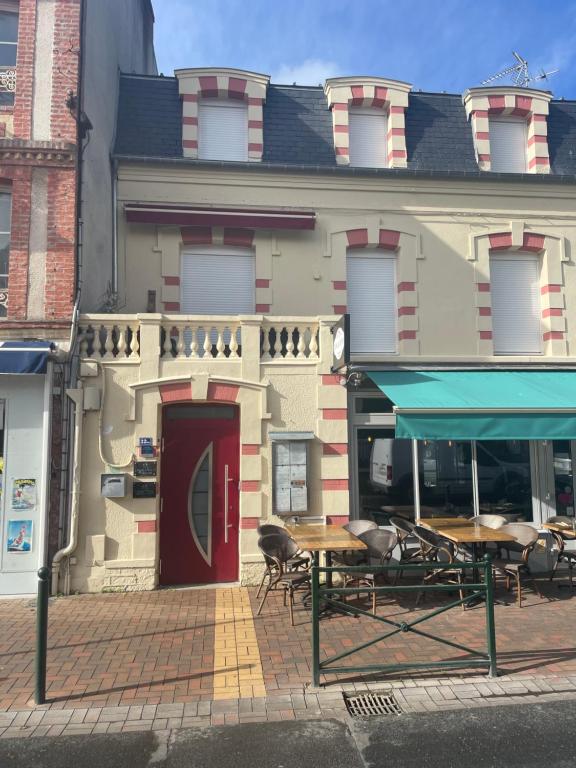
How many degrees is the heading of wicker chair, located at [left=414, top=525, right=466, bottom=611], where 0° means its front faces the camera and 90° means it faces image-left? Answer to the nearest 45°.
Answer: approximately 270°

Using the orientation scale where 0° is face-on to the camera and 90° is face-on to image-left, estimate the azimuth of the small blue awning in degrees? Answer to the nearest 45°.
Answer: approximately 0°

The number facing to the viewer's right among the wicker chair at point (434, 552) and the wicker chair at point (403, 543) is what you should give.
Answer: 2

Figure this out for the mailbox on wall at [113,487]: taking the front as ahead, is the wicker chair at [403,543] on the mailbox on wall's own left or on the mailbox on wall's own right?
on the mailbox on wall's own left

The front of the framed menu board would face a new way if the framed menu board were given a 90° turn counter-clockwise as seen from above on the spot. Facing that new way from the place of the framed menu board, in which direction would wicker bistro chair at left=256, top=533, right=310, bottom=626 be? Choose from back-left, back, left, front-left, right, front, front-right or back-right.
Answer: right

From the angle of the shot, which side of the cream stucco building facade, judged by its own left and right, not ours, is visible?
front

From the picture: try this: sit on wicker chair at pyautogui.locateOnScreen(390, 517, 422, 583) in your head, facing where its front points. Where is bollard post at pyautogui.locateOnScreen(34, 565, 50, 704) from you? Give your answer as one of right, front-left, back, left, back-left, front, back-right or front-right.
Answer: back-right

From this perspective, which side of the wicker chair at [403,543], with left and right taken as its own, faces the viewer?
right

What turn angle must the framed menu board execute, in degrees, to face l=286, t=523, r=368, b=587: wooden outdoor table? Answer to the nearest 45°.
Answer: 0° — it already faces it

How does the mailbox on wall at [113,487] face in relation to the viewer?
toward the camera

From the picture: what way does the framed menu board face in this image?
toward the camera

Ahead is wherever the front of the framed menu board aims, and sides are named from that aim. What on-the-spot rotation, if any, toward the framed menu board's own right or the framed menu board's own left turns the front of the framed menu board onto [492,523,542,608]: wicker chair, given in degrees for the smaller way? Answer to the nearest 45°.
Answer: approximately 90° to the framed menu board's own left
